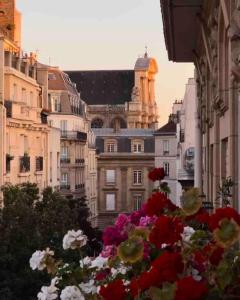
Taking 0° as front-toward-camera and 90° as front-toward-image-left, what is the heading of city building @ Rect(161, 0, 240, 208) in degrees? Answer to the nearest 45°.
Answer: approximately 90°

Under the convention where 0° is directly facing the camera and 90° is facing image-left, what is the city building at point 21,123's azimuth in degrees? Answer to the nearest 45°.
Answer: approximately 315°

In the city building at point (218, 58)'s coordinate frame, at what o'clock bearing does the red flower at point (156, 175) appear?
The red flower is roughly at 9 o'clock from the city building.

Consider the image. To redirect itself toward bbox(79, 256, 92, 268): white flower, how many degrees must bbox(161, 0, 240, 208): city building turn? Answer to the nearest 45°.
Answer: approximately 90° to its left

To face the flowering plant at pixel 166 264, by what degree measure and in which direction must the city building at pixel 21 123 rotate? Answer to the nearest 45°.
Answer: approximately 45° to its right

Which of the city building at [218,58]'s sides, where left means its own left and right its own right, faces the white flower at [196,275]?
left

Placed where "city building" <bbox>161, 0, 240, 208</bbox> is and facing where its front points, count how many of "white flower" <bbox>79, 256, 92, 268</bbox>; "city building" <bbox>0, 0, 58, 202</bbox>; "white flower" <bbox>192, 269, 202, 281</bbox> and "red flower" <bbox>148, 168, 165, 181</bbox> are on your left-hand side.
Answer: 3

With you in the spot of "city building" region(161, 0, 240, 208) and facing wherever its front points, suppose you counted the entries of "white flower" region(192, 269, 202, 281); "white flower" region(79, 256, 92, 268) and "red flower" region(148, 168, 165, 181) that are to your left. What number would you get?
3

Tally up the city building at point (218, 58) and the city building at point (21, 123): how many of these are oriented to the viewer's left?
1

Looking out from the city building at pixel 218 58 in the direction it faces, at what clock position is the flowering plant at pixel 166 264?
The flowering plant is roughly at 9 o'clock from the city building.
